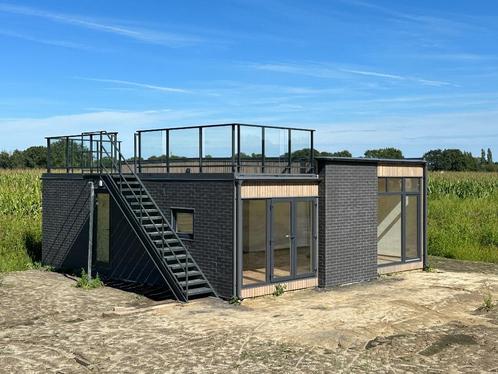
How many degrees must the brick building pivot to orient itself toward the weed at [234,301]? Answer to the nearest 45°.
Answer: approximately 45° to its right

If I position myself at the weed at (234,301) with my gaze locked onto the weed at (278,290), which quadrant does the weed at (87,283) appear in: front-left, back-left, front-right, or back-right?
back-left

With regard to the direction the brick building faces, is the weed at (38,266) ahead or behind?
behind

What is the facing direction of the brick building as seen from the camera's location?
facing the viewer and to the right of the viewer
